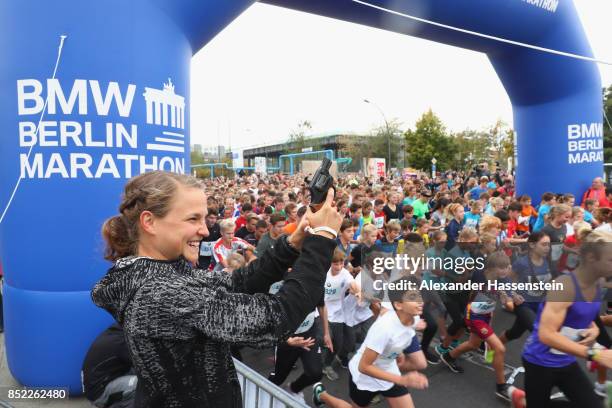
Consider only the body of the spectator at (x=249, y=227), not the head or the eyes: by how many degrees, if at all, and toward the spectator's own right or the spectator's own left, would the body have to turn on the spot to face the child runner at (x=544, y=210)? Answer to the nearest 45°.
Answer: approximately 45° to the spectator's own left

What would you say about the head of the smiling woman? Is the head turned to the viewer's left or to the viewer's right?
to the viewer's right

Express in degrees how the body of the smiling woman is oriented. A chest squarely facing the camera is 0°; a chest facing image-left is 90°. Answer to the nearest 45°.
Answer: approximately 270°

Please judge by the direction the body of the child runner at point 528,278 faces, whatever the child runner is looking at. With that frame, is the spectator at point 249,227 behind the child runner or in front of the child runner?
behind

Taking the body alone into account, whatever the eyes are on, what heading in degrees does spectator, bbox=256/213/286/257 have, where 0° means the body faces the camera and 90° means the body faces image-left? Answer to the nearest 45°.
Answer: approximately 315°

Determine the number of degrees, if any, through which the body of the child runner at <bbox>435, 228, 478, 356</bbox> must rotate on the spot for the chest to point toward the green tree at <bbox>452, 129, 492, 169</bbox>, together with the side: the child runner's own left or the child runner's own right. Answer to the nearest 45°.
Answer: approximately 135° to the child runner's own left

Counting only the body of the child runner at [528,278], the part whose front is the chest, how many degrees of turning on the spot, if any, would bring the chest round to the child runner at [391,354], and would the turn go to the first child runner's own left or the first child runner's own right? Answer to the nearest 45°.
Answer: approximately 90° to the first child runner's own right
